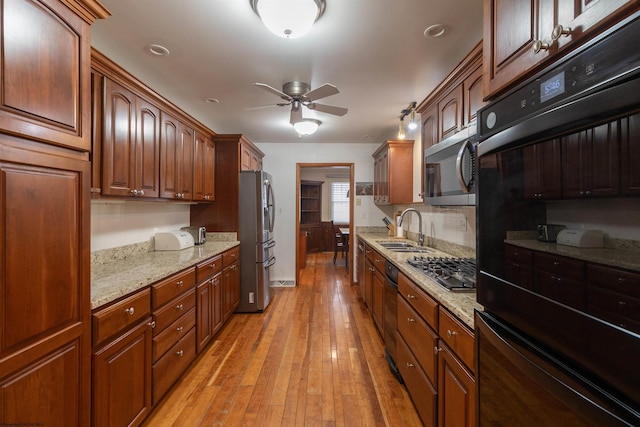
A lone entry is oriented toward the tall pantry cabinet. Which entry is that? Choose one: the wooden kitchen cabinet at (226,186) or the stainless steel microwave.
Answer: the stainless steel microwave

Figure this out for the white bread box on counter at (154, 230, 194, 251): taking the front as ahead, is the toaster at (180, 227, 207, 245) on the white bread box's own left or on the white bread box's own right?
on the white bread box's own left

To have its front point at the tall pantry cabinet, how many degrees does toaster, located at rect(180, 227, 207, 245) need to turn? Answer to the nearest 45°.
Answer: approximately 45° to its right

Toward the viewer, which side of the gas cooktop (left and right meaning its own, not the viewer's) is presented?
left

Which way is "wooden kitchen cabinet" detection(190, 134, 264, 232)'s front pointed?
to the viewer's right

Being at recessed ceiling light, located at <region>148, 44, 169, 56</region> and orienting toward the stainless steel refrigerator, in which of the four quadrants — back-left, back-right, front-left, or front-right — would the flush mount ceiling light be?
back-right

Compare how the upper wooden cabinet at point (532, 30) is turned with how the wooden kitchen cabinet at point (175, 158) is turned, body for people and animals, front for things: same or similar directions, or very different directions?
very different directions

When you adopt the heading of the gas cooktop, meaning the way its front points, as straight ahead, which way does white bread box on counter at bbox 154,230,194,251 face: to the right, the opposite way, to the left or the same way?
the opposite way

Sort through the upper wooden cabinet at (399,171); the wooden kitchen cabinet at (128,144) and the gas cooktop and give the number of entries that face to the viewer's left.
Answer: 2

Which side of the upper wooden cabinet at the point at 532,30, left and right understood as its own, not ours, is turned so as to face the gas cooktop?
right

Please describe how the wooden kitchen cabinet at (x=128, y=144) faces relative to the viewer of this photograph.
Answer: facing the viewer and to the right of the viewer

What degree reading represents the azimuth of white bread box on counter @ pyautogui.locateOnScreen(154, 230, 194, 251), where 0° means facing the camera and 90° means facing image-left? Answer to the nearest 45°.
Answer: approximately 315°

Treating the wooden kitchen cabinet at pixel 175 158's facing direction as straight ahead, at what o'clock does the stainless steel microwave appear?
The stainless steel microwave is roughly at 12 o'clock from the wooden kitchen cabinet.

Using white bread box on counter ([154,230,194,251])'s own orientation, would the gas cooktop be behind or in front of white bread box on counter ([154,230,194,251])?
in front

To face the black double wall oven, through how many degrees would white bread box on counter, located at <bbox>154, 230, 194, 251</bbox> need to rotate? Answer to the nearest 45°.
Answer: approximately 45° to its right

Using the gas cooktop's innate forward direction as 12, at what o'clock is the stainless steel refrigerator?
The stainless steel refrigerator is roughly at 1 o'clock from the gas cooktop.

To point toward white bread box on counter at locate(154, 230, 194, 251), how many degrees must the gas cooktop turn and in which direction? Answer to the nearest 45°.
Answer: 0° — it already faces it

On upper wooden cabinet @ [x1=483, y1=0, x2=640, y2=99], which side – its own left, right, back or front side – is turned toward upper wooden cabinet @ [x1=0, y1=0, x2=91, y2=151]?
front
